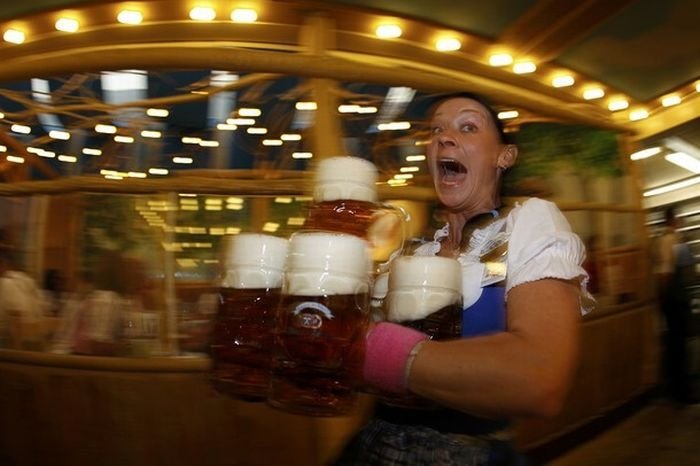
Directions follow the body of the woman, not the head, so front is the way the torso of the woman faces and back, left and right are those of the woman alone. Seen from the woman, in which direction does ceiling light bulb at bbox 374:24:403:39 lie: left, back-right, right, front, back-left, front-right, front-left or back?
back-right

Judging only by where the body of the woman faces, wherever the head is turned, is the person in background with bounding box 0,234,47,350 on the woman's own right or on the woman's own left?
on the woman's own right

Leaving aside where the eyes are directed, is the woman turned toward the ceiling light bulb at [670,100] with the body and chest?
no

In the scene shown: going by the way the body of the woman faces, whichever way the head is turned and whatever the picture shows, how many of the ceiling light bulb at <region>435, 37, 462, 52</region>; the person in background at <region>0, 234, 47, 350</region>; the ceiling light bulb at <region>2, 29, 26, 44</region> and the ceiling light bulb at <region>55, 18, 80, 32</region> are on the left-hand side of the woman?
0

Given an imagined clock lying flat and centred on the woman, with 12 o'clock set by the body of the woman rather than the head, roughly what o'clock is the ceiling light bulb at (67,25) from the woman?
The ceiling light bulb is roughly at 3 o'clock from the woman.

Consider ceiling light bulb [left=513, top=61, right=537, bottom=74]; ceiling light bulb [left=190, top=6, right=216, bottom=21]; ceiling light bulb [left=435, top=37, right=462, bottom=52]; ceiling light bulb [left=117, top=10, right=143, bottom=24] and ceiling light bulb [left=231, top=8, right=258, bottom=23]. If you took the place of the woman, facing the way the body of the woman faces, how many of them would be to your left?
0

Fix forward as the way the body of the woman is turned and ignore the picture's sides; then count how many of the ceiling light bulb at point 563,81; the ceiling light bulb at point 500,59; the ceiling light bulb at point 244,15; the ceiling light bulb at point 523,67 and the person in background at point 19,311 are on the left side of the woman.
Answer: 0

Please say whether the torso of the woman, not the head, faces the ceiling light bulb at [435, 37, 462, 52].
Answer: no

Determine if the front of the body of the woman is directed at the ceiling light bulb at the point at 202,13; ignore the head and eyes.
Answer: no

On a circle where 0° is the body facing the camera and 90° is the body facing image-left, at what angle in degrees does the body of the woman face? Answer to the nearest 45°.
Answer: approximately 45°

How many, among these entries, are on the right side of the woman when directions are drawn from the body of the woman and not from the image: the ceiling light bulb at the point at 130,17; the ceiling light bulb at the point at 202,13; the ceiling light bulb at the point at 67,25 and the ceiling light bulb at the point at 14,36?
4

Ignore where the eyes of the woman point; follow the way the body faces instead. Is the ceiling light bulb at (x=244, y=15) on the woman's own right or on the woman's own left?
on the woman's own right

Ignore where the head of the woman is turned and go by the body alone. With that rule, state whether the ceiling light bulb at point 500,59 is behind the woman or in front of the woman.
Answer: behind

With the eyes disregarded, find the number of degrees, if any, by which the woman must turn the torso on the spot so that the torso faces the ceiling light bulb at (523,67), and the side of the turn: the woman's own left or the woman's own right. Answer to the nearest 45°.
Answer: approximately 135° to the woman's own right
